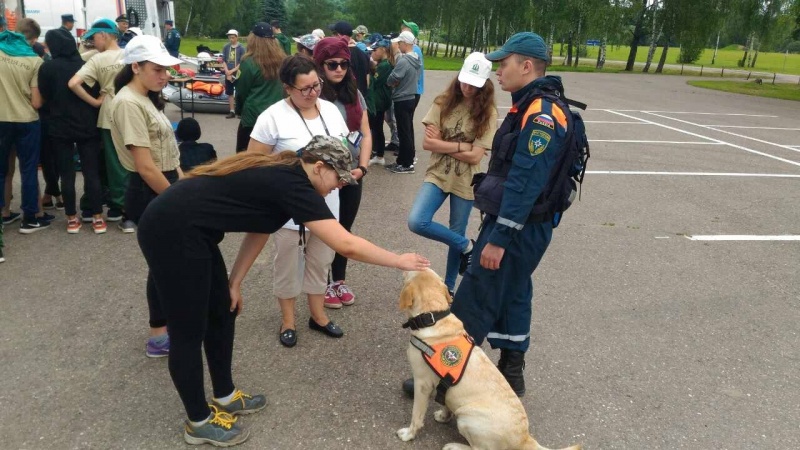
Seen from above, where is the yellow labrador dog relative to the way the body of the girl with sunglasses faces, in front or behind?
in front

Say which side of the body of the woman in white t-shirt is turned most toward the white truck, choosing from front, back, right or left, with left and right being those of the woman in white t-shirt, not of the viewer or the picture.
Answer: back

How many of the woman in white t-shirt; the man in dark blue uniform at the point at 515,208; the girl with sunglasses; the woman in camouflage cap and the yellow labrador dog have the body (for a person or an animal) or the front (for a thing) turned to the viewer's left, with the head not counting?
2

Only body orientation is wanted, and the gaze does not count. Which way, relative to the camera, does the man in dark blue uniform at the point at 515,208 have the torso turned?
to the viewer's left

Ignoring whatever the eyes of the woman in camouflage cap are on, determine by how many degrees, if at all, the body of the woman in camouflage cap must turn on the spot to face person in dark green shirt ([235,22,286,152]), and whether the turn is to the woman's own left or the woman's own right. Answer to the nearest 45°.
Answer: approximately 90° to the woman's own left

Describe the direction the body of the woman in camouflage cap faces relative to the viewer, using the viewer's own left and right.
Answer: facing to the right of the viewer

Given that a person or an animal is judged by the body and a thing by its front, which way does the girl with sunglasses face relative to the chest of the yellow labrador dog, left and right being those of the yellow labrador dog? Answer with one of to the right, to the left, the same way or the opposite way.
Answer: to the left

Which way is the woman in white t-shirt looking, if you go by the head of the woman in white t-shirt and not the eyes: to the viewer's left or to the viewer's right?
to the viewer's right

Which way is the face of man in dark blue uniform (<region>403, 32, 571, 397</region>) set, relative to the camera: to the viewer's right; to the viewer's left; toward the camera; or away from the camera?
to the viewer's left

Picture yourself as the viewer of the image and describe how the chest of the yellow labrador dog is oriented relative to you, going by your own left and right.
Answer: facing to the left of the viewer

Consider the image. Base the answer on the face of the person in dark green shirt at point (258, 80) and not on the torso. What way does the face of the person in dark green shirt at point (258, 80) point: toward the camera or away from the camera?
away from the camera
